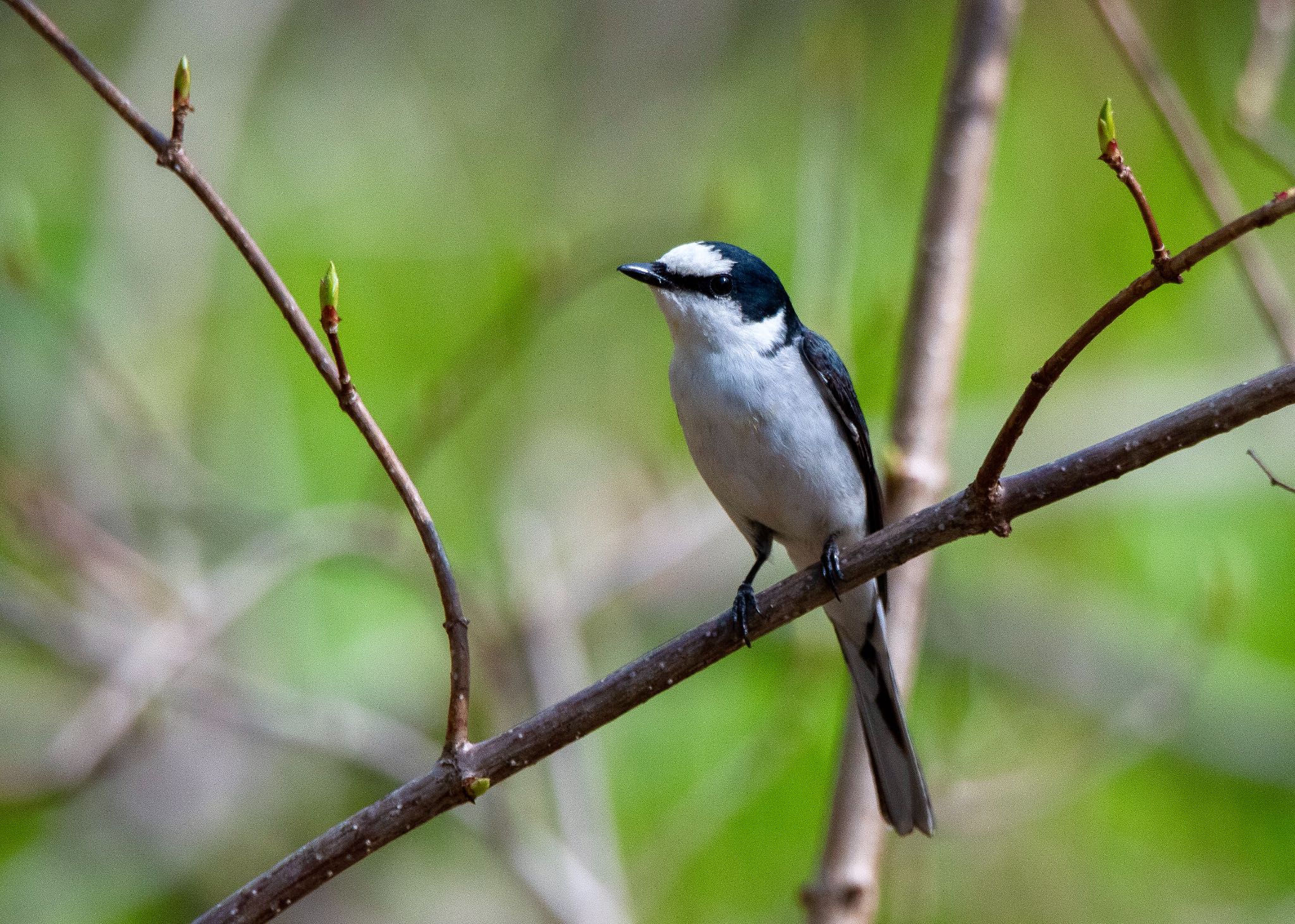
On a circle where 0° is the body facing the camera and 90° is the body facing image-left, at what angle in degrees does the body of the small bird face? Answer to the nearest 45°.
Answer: approximately 45°

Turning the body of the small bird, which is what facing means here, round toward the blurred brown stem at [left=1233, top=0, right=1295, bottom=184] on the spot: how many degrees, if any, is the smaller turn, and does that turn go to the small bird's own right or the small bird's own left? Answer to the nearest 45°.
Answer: approximately 135° to the small bird's own left

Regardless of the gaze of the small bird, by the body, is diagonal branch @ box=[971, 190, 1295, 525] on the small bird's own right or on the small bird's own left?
on the small bird's own left
